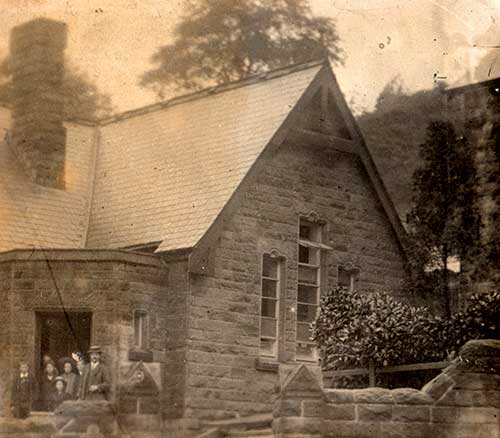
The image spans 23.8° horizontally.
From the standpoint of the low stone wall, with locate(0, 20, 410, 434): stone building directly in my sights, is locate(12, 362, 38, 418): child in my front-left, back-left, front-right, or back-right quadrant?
front-left

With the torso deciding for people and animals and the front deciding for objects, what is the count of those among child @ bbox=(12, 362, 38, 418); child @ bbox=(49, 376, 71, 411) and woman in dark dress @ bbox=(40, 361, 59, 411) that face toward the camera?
3

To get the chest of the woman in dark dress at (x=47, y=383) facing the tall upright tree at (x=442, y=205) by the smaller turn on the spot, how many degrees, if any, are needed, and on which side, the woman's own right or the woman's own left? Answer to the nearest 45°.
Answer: approximately 90° to the woman's own left

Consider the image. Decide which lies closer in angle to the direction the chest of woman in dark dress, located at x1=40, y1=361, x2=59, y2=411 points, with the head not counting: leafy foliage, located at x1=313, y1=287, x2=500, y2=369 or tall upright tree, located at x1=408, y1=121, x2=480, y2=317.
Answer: the leafy foliage

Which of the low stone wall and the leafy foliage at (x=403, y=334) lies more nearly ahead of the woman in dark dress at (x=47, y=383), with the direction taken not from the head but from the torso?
the low stone wall

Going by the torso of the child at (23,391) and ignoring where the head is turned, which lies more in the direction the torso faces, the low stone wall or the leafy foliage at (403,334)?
the low stone wall

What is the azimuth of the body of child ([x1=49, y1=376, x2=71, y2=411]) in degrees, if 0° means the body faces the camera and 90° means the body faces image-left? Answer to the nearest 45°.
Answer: approximately 0°

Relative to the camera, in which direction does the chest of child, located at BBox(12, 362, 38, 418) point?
toward the camera

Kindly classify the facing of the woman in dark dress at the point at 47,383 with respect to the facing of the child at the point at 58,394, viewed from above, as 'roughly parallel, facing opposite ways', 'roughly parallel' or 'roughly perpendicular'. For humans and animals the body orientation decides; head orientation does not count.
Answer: roughly parallel

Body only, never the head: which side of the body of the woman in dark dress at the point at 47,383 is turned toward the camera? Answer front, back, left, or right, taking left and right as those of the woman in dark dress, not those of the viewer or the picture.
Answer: front
